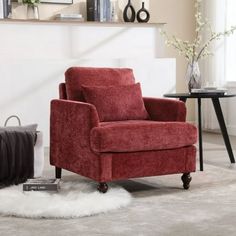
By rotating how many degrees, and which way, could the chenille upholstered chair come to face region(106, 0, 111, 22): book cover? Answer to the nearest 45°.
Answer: approximately 135° to its left

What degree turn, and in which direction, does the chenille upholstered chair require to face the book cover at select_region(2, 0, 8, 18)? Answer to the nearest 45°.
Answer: approximately 180°

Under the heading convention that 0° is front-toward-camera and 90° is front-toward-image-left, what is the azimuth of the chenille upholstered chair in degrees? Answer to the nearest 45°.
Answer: approximately 315°

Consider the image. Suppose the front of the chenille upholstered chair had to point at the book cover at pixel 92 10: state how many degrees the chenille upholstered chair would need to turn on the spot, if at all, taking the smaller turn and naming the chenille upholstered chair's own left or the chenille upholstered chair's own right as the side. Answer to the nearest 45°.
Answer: approximately 135° to the chenille upholstered chair's own left

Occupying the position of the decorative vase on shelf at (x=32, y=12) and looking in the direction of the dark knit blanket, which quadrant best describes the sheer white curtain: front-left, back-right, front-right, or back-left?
back-left

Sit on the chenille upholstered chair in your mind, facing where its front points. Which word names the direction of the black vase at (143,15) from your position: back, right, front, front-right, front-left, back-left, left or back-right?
back-left

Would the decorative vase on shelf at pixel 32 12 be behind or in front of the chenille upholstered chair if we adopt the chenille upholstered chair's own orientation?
behind

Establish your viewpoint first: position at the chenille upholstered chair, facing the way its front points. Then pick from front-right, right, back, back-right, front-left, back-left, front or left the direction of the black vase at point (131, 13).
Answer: back-left

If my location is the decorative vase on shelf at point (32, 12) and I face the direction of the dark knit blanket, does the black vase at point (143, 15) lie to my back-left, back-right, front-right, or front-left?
front-left
